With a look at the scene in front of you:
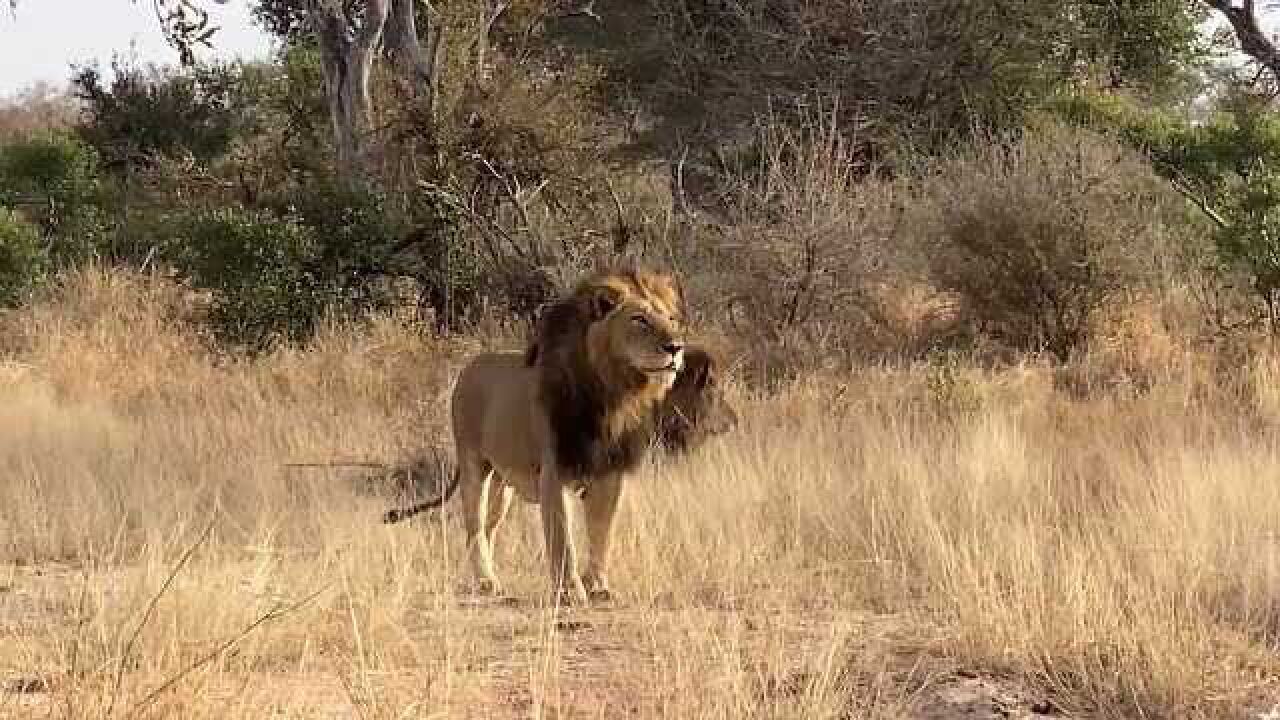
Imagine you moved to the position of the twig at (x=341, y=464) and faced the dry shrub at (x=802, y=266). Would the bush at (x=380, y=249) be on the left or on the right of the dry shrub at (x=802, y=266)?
left

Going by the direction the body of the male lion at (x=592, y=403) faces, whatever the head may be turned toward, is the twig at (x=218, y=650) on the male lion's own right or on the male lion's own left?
on the male lion's own right

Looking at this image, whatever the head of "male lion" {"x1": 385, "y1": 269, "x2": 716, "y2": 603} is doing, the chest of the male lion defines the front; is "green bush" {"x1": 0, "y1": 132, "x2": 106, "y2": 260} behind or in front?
behind

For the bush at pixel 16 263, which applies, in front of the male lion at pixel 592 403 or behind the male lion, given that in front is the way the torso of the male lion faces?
behind

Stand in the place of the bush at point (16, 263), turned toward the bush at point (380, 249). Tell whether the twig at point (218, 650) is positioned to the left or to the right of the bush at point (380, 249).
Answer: right

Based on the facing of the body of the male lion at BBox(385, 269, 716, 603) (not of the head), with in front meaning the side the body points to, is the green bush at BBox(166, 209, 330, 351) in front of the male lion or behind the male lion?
behind

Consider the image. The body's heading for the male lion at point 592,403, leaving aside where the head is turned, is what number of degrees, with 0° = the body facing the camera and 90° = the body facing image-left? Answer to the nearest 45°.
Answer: approximately 315°

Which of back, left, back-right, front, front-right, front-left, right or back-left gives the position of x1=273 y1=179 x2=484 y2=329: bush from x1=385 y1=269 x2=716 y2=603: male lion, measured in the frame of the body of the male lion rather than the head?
back-left
